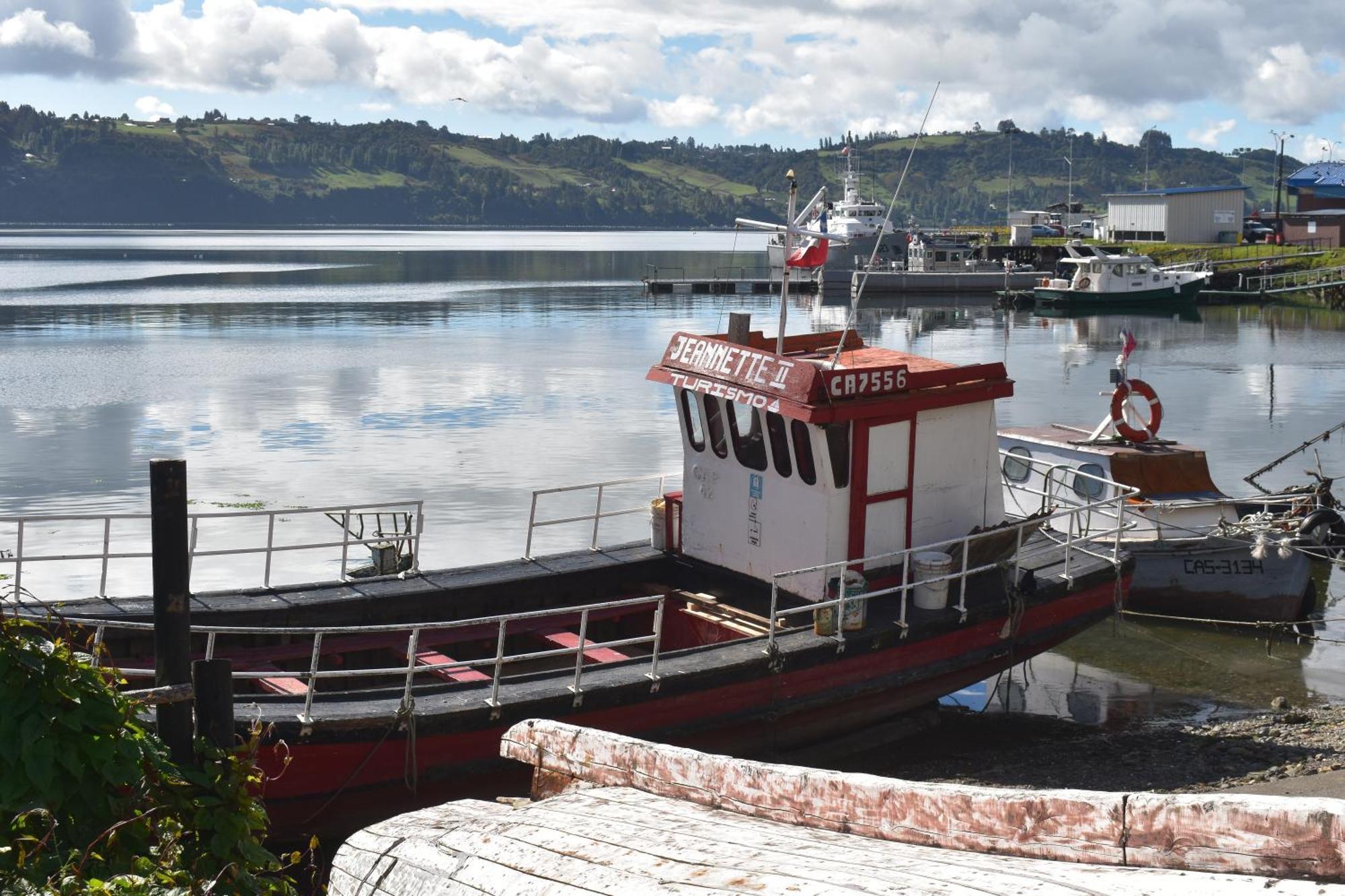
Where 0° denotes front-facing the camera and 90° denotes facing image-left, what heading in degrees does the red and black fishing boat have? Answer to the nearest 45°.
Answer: approximately 45°

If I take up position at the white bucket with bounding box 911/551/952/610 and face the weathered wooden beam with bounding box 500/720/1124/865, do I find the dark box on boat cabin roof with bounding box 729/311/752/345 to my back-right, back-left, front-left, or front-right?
back-right

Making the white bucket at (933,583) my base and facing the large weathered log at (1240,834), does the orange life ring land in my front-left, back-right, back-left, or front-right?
back-left

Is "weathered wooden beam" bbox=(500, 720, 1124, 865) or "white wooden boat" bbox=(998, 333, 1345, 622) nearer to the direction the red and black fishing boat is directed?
the weathered wooden beam

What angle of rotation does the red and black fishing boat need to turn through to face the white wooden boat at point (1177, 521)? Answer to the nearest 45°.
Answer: approximately 180°
